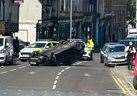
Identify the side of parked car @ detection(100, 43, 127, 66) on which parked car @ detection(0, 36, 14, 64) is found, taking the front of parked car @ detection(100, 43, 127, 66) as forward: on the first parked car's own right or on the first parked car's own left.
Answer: on the first parked car's own right

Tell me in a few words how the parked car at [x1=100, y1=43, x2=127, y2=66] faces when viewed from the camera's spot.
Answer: facing the viewer and to the right of the viewer

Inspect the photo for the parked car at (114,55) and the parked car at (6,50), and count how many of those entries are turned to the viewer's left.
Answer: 0

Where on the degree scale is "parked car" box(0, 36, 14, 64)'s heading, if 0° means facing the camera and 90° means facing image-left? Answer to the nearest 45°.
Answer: approximately 315°

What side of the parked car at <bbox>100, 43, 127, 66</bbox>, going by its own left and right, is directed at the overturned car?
right
